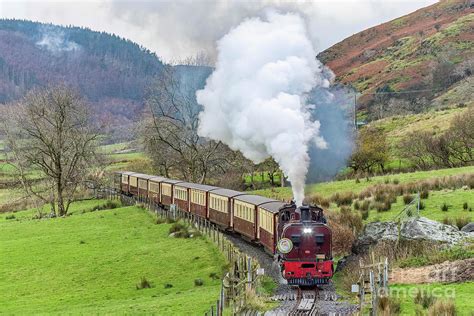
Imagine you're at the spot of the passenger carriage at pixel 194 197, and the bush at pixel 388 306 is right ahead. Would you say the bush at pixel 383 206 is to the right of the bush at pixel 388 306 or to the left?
left

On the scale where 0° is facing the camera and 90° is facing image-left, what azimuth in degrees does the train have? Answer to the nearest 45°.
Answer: approximately 315°

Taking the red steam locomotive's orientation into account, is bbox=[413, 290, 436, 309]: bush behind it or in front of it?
in front

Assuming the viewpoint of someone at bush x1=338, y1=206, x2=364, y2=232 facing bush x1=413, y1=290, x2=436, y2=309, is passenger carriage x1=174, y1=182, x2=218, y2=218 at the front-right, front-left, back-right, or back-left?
back-right

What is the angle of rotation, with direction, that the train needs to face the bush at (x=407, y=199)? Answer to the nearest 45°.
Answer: approximately 90° to its left

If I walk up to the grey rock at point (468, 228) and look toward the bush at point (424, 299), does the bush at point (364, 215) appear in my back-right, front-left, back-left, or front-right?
back-right

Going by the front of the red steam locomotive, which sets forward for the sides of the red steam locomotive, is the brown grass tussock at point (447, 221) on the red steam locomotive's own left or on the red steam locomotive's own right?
on the red steam locomotive's own left

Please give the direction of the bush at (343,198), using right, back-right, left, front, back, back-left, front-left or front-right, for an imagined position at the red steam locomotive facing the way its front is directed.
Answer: back

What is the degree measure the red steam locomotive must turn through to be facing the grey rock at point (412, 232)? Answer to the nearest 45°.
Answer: approximately 135° to its left
